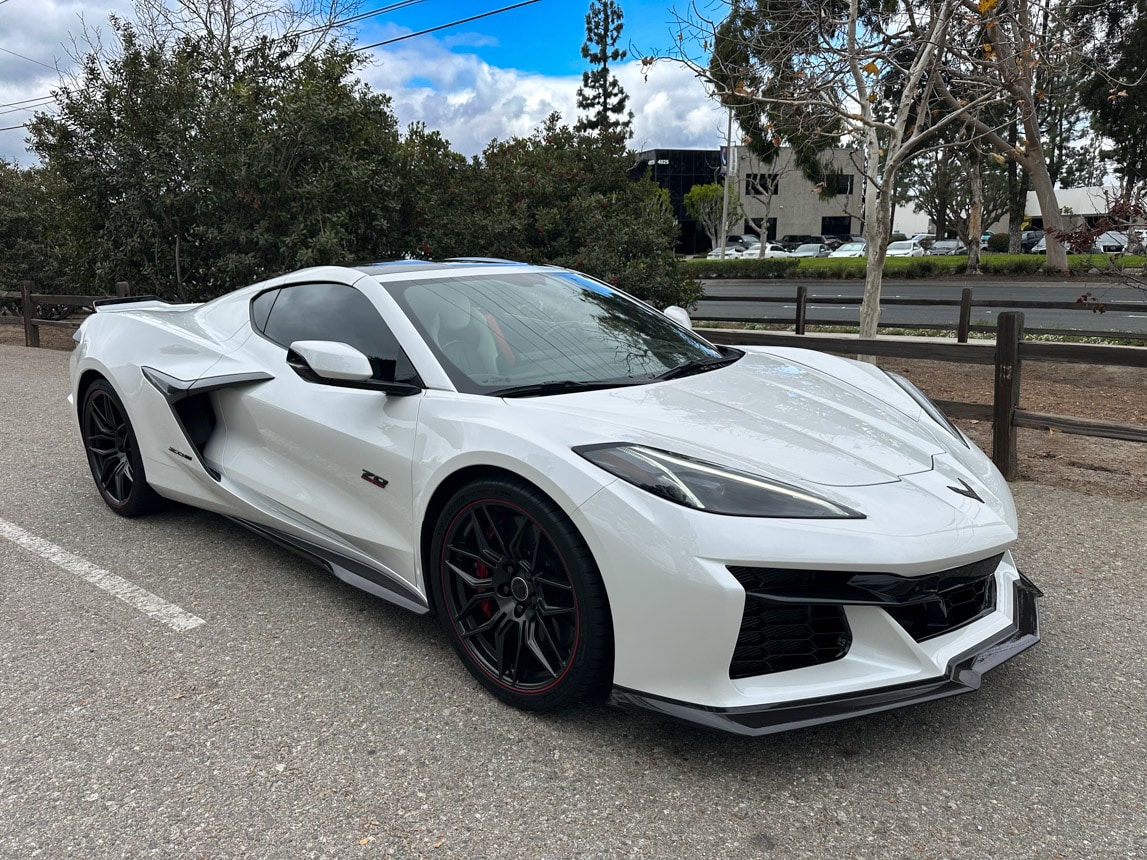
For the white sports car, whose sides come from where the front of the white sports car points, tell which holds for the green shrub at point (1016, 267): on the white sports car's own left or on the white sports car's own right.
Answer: on the white sports car's own left

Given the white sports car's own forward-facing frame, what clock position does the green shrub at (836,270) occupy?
The green shrub is roughly at 8 o'clock from the white sports car.

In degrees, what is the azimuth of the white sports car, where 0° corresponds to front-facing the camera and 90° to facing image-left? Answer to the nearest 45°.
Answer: approximately 315°

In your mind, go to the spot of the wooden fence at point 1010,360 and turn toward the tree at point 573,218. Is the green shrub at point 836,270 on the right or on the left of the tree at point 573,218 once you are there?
right

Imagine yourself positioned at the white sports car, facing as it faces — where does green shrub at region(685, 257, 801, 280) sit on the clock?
The green shrub is roughly at 8 o'clock from the white sports car.

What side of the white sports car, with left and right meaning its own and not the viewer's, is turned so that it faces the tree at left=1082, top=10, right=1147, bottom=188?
left
